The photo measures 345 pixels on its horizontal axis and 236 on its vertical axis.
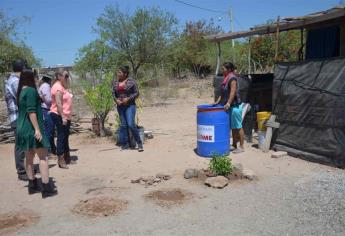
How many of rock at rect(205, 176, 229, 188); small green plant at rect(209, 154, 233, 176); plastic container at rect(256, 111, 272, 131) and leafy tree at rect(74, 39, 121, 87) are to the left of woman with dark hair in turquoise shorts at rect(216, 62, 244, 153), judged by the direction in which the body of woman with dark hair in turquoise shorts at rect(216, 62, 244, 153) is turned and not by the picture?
2

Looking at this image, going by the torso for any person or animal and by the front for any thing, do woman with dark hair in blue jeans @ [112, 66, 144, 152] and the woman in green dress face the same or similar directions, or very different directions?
very different directions

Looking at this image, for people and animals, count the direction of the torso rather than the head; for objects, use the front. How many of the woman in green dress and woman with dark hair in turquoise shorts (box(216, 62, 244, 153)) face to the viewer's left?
1

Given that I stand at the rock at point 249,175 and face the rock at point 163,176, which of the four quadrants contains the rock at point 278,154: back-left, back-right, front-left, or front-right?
back-right

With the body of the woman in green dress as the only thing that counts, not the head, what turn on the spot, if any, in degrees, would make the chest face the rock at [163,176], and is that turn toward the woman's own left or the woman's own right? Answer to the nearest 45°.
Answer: approximately 45° to the woman's own right

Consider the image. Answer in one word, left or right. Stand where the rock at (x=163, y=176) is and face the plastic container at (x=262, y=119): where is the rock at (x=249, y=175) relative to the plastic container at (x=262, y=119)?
right

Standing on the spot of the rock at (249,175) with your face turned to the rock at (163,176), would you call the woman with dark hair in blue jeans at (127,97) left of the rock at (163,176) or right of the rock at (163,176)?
right

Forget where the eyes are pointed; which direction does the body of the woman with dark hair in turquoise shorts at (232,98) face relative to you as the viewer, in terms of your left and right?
facing to the left of the viewer

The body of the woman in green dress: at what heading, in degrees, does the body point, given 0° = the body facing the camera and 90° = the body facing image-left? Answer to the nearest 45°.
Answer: approximately 225°

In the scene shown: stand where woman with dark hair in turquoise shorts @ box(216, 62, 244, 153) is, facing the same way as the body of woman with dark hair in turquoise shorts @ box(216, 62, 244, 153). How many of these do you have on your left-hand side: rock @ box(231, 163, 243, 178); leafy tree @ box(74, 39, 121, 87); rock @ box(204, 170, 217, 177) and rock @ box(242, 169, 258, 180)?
3
